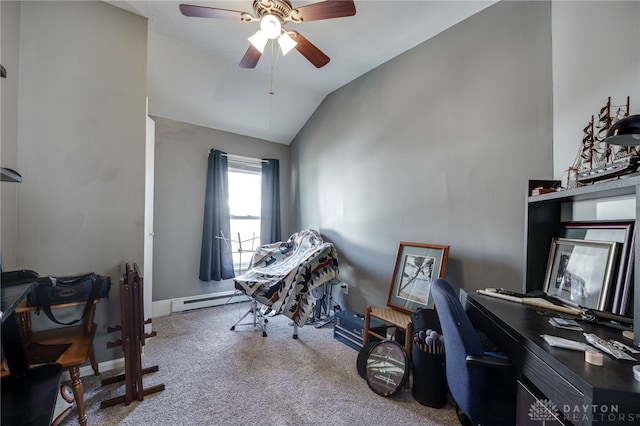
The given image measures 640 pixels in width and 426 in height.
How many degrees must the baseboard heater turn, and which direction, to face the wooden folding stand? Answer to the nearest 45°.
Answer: approximately 45° to its right

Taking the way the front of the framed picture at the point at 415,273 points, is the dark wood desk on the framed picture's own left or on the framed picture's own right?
on the framed picture's own left

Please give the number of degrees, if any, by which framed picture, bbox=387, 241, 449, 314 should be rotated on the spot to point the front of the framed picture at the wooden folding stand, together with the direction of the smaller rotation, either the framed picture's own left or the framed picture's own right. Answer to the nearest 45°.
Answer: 0° — it already faces it

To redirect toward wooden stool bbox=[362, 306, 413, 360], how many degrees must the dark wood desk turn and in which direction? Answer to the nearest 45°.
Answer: approximately 90° to its right

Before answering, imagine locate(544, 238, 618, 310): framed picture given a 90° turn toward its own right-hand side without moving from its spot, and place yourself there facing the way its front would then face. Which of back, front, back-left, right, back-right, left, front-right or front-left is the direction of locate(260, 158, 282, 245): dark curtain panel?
front-left

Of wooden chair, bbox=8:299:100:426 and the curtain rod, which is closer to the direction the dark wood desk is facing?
the wooden chair

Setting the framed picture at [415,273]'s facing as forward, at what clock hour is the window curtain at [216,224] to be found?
The window curtain is roughly at 2 o'clock from the framed picture.

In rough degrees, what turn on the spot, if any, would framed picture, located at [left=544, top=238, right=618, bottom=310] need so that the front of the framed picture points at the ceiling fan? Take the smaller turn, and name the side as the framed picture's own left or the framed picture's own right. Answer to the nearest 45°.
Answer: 0° — it already faces it

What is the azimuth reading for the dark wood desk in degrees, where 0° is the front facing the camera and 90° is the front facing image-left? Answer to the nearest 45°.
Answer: approximately 45°
